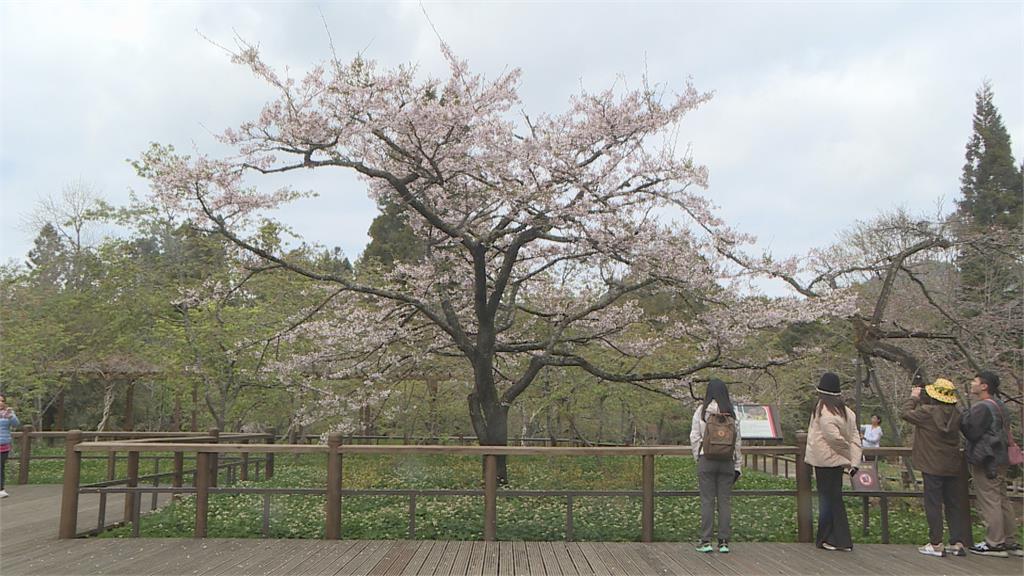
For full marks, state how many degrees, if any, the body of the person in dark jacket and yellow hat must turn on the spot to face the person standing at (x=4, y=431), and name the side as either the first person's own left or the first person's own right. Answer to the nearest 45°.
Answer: approximately 45° to the first person's own left

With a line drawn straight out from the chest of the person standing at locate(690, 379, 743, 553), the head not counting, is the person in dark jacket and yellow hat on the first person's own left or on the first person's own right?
on the first person's own right

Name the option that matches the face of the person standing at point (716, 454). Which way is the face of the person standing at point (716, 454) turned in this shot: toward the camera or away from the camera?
away from the camera

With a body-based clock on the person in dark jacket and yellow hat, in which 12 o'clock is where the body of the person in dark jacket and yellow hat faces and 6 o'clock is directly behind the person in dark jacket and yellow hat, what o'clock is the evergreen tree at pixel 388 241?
The evergreen tree is roughly at 12 o'clock from the person in dark jacket and yellow hat.

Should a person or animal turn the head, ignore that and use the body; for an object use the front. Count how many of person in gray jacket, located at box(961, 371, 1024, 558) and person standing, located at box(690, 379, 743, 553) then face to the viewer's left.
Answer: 1

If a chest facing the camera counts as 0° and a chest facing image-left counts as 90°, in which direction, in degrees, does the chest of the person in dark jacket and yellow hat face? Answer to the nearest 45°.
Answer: approximately 135°

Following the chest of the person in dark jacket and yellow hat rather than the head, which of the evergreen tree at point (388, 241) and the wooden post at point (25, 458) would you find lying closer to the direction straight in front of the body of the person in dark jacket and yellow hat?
the evergreen tree

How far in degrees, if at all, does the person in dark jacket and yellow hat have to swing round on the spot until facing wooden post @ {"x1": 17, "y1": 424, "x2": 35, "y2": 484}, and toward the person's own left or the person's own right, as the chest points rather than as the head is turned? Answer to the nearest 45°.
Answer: approximately 45° to the person's own left

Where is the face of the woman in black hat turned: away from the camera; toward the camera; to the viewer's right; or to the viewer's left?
away from the camera

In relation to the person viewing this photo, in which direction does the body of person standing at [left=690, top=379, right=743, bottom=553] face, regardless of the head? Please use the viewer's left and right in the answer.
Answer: facing away from the viewer

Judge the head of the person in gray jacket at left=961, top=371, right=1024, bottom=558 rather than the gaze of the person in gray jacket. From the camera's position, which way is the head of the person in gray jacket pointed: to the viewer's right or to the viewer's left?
to the viewer's left

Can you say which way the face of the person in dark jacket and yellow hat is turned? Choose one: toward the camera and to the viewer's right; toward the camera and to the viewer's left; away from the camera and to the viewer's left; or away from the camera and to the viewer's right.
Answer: away from the camera and to the viewer's left

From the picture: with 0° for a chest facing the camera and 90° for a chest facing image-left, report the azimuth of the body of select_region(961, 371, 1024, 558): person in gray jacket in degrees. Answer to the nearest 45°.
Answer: approximately 90°

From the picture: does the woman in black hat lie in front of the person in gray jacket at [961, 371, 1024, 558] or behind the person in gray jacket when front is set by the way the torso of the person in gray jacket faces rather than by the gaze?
in front
